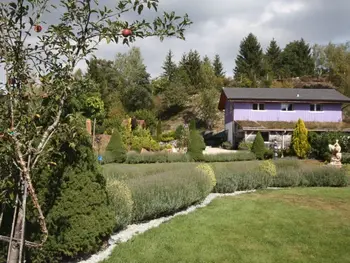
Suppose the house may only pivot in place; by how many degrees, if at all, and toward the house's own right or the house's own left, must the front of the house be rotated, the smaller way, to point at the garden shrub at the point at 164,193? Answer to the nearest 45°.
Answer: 0° — it already faces it

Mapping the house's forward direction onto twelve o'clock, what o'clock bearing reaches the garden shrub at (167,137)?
The garden shrub is roughly at 3 o'clock from the house.

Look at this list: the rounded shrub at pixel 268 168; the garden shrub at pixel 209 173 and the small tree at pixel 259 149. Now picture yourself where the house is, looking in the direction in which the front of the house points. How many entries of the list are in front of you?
3

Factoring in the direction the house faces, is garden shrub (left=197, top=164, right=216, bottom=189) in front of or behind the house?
in front

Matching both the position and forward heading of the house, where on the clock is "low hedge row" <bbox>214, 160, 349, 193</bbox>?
The low hedge row is roughly at 12 o'clock from the house.

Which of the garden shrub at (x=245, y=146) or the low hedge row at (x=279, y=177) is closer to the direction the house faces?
the low hedge row

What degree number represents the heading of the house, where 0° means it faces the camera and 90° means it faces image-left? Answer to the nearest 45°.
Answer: approximately 0°

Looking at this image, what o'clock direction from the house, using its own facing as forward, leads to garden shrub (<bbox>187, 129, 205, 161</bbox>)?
The garden shrub is roughly at 1 o'clock from the house.

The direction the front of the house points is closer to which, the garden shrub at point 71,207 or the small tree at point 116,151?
the garden shrub

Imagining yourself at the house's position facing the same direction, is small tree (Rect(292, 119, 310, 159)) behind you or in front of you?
in front

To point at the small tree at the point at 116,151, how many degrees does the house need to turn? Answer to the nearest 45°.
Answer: approximately 45° to its right

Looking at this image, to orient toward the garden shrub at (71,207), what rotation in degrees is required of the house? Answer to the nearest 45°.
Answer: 0° — it already faces it

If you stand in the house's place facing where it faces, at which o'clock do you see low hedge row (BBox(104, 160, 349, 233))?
The low hedge row is roughly at 12 o'clock from the house.
